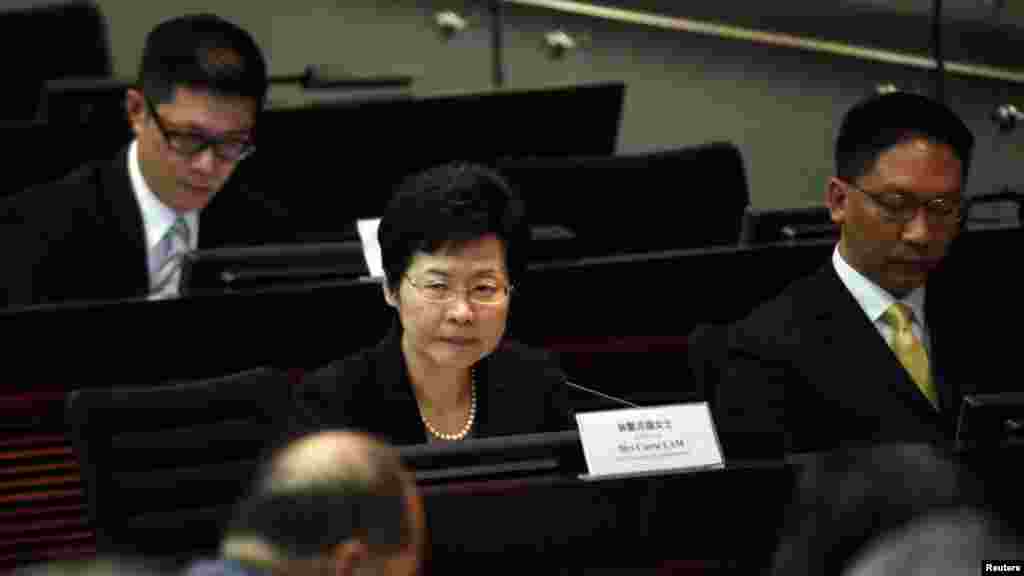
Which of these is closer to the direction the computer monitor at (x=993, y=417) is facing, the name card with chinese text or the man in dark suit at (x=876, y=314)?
the man in dark suit

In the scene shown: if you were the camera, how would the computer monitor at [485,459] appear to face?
facing away from the viewer

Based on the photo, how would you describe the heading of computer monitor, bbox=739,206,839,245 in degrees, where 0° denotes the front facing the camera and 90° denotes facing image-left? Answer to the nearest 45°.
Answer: approximately 180°

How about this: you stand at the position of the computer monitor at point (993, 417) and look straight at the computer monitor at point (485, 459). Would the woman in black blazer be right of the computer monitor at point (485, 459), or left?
right

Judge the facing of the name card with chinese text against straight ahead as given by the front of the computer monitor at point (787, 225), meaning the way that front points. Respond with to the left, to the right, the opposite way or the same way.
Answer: the opposite way

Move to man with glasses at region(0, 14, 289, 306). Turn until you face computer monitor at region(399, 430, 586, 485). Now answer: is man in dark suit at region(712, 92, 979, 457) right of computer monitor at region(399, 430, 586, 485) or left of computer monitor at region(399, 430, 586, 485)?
left

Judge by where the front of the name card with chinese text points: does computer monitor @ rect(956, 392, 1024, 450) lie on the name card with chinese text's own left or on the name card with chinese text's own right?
on the name card with chinese text's own left

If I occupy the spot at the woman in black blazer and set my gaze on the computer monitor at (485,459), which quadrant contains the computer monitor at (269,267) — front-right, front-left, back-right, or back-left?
back-right

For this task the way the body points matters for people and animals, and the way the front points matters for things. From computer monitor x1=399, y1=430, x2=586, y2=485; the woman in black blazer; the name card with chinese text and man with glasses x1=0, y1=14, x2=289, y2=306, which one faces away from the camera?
the computer monitor

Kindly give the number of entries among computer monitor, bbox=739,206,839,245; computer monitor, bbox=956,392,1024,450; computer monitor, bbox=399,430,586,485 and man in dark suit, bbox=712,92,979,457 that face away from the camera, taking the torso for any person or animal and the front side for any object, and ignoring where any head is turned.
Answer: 3

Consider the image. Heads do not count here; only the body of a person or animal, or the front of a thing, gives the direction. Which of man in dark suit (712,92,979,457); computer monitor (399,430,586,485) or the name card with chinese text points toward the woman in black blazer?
the computer monitor
